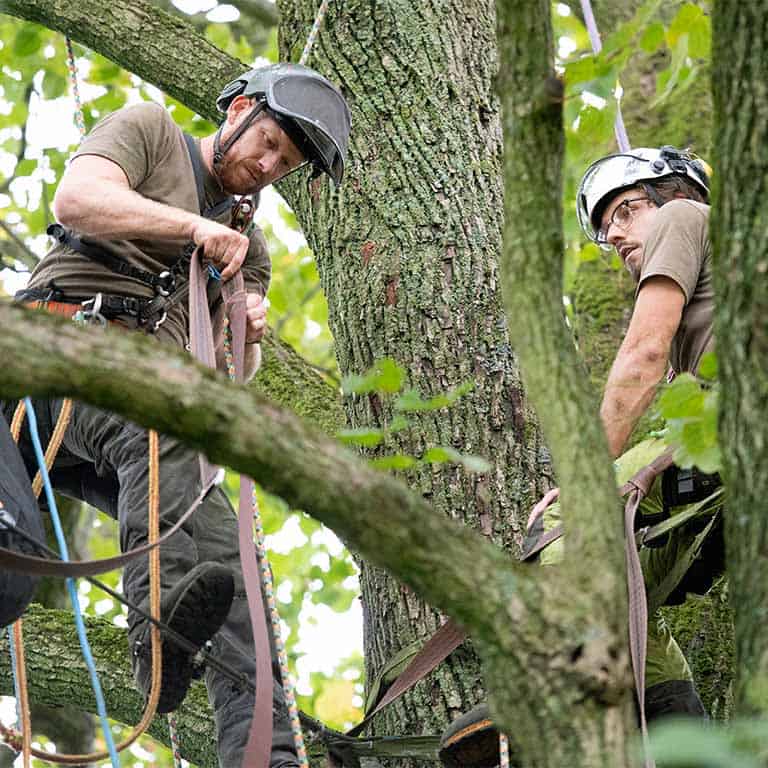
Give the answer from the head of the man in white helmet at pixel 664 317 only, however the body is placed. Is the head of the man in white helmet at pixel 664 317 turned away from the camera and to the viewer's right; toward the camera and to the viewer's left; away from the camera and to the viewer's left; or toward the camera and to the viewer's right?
toward the camera and to the viewer's left

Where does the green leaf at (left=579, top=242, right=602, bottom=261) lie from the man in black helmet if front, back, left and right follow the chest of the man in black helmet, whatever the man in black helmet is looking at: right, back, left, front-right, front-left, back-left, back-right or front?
left

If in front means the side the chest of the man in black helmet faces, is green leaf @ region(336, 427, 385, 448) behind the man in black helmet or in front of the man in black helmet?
in front

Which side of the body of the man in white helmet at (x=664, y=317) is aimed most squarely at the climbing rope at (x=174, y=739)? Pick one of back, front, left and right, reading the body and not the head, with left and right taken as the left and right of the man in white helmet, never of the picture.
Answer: front

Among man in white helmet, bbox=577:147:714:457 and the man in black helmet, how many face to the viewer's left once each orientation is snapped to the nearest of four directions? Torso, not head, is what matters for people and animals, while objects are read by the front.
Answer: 1

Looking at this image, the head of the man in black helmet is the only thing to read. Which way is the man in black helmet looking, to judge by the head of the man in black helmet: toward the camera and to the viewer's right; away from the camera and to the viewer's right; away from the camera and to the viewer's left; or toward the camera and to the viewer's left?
toward the camera and to the viewer's right

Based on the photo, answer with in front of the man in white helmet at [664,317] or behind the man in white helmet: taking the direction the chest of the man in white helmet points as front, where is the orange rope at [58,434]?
in front

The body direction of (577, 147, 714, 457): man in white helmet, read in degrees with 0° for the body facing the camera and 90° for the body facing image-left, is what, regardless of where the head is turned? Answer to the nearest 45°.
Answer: approximately 90°
